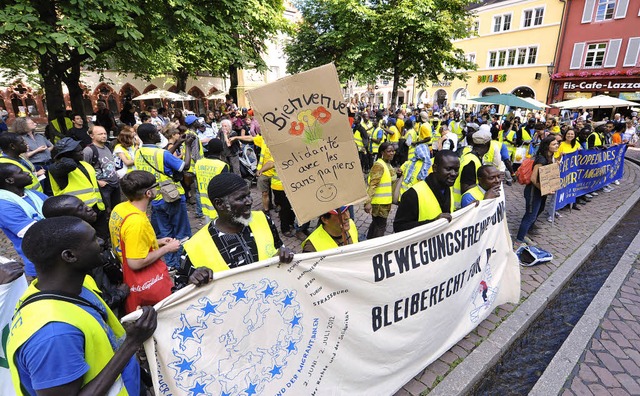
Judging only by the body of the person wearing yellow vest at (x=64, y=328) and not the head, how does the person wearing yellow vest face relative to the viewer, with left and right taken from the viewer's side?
facing to the right of the viewer

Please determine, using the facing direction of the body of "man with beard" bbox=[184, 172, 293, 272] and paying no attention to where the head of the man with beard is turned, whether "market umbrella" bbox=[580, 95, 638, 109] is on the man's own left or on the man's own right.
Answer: on the man's own left

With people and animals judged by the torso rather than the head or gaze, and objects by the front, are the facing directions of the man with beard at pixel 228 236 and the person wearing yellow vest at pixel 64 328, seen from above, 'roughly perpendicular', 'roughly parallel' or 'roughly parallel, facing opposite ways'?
roughly perpendicular

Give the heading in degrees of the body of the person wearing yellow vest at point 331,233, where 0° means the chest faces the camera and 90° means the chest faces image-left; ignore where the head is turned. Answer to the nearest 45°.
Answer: approximately 315°

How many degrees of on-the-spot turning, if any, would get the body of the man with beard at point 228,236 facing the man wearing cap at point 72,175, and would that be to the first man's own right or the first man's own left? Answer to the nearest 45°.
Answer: approximately 180°

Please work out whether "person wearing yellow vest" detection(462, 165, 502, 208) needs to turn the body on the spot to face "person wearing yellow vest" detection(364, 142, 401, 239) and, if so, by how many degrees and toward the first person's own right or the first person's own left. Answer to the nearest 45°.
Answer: approximately 135° to the first person's own right

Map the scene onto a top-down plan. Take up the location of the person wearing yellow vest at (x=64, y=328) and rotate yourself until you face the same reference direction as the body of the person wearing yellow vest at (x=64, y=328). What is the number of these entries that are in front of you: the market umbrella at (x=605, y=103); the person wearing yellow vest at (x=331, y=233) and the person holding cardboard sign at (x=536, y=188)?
3

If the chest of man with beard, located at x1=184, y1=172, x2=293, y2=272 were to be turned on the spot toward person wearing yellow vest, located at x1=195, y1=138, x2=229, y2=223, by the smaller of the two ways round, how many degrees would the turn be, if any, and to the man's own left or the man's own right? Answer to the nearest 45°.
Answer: approximately 135° to the man's own left

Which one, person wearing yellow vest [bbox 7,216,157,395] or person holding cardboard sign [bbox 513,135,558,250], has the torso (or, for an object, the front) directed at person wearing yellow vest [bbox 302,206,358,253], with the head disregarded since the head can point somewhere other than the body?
person wearing yellow vest [bbox 7,216,157,395]

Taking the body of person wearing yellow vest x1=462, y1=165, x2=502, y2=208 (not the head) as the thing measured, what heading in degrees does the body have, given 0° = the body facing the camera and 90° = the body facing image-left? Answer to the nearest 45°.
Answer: approximately 315°

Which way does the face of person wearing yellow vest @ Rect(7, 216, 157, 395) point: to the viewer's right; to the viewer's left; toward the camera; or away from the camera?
to the viewer's right

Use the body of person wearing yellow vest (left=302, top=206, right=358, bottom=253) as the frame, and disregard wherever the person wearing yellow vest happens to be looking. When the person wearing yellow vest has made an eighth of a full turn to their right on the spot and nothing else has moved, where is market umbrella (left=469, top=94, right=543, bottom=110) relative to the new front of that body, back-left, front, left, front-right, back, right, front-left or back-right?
back-left
